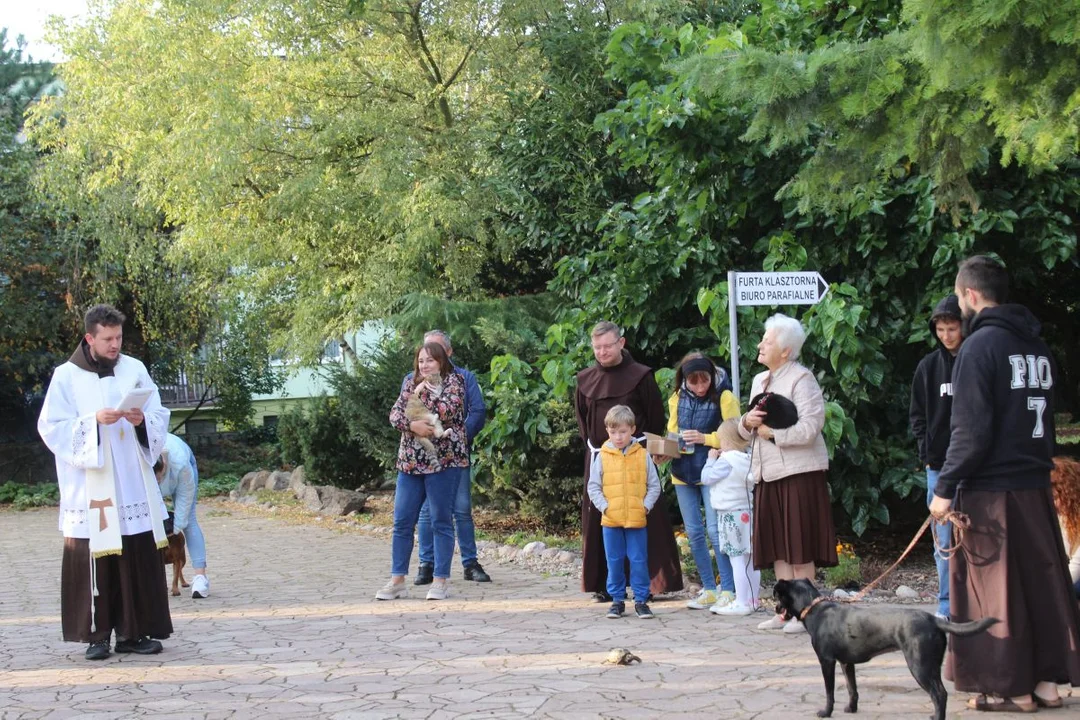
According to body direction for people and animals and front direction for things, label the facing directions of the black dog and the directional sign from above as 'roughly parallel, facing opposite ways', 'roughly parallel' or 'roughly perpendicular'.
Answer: roughly perpendicular

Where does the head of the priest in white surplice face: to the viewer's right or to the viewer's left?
to the viewer's right

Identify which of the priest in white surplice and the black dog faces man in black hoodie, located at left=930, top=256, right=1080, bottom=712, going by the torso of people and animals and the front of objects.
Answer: the priest in white surplice

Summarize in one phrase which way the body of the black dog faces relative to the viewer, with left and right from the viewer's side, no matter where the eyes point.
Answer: facing to the left of the viewer

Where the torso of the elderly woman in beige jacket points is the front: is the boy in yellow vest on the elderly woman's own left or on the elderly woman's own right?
on the elderly woman's own right

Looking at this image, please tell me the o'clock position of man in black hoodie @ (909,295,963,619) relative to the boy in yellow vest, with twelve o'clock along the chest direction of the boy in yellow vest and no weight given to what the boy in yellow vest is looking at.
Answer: The man in black hoodie is roughly at 10 o'clock from the boy in yellow vest.

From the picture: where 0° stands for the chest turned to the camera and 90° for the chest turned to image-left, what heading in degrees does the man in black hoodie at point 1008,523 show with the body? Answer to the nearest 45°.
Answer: approximately 135°

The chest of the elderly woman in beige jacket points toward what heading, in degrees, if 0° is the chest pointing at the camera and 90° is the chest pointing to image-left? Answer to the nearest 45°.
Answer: approximately 45°

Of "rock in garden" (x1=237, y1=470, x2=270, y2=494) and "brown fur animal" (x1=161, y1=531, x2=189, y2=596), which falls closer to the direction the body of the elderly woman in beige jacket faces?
the brown fur animal

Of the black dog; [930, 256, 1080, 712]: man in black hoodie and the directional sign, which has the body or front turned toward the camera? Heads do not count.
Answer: the directional sign

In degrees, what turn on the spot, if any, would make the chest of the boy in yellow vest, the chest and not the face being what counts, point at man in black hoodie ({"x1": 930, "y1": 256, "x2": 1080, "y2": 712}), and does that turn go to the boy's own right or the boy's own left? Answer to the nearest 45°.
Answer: approximately 45° to the boy's own left

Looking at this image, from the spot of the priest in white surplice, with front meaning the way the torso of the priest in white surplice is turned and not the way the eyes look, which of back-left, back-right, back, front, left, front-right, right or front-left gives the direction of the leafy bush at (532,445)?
left

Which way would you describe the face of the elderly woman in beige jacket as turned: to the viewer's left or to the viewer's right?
to the viewer's left

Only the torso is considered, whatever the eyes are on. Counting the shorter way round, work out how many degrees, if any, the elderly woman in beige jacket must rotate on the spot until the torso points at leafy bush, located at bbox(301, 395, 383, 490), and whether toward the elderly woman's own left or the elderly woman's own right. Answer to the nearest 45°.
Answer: approximately 90° to the elderly woman's own right
